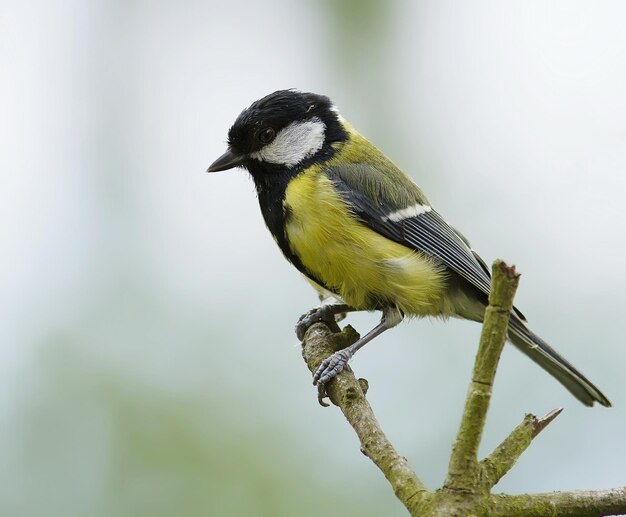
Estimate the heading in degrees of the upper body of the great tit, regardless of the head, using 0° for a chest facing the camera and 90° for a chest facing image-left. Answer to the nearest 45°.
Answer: approximately 90°
